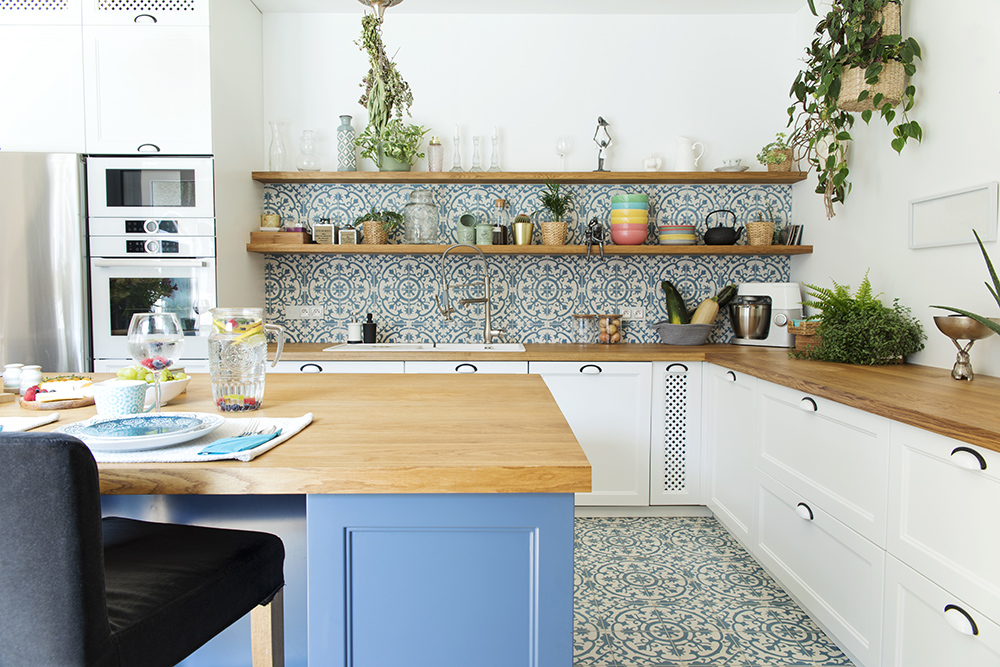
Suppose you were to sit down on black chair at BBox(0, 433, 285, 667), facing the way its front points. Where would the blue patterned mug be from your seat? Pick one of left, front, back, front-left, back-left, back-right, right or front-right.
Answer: front-left

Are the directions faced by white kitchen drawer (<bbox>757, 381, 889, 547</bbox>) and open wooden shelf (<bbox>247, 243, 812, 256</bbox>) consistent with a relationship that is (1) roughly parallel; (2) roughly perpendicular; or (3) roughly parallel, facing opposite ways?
roughly perpendicular

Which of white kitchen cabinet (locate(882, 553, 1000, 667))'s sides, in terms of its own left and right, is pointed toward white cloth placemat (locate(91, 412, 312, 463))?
front

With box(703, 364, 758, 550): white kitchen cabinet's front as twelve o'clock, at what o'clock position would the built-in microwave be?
The built-in microwave is roughly at 1 o'clock from the white kitchen cabinet.

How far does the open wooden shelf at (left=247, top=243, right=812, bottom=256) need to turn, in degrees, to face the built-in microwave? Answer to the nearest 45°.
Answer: approximately 90° to its right

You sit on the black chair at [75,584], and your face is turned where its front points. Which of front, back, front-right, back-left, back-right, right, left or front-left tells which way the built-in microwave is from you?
front-left

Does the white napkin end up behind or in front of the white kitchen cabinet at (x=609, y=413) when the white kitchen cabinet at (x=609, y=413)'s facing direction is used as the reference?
in front

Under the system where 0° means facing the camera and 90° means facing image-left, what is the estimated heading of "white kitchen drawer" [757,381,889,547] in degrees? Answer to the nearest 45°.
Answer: approximately 45°

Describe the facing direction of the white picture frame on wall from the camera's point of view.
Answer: facing the viewer and to the left of the viewer

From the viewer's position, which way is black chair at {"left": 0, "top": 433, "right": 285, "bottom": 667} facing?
facing away from the viewer and to the right of the viewer

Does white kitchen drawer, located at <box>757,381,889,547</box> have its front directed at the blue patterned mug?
yes

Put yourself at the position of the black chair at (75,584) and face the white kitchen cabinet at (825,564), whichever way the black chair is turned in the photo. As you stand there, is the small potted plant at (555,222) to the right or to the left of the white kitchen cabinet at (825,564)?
left

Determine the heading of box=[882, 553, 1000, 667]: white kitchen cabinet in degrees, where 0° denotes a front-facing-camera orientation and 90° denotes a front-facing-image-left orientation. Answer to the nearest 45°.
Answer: approximately 45°

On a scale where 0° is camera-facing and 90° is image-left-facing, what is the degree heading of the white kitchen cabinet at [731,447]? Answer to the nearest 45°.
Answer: approximately 45°
